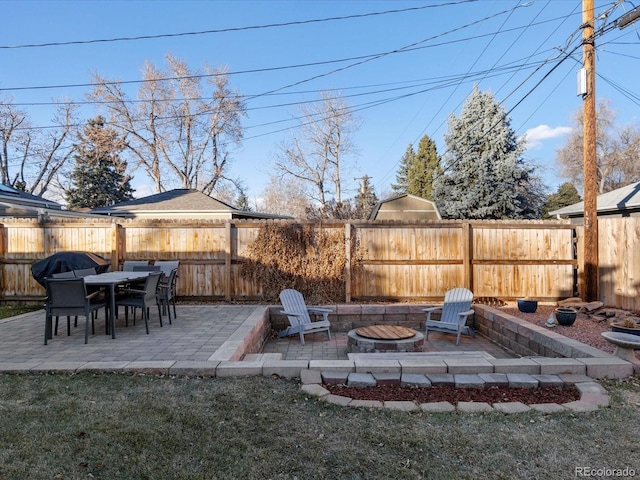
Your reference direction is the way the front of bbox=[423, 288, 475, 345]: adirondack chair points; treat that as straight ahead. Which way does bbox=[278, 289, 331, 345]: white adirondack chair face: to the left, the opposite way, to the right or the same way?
to the left

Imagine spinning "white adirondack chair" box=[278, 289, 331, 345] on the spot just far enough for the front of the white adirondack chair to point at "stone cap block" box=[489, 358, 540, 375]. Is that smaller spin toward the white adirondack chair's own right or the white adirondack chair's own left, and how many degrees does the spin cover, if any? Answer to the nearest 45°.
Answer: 0° — it already faces it

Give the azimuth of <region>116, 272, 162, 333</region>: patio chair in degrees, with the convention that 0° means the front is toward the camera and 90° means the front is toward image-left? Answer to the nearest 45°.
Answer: approximately 135°

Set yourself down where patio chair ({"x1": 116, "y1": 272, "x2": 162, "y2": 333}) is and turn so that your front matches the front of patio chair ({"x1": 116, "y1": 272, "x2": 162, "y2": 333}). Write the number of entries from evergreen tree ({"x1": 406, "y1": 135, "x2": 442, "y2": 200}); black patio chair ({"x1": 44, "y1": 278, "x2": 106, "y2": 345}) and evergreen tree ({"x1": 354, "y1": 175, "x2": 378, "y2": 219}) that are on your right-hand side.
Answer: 2

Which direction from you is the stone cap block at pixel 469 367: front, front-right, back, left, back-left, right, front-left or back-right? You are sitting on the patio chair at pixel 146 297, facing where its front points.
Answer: back

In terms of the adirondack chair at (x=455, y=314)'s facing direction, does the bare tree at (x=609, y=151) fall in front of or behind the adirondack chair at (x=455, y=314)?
behind

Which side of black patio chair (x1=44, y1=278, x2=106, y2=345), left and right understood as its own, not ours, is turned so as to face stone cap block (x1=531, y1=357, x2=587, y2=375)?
right

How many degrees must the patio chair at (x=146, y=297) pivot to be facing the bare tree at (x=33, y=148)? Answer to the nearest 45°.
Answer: approximately 45° to its right

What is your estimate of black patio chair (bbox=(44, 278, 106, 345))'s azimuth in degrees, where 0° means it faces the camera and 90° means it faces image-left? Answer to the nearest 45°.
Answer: approximately 225°

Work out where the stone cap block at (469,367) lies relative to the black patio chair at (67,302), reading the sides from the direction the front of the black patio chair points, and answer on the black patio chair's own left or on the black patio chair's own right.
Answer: on the black patio chair's own right
